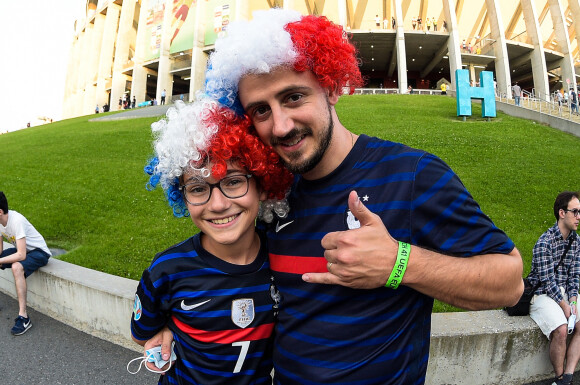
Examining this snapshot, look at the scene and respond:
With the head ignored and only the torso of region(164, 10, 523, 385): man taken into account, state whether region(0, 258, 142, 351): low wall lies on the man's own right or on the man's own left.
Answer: on the man's own right

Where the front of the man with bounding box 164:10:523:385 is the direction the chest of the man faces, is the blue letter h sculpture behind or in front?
behind

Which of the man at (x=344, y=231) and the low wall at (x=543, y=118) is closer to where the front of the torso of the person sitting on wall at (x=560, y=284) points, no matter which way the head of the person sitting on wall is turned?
the man

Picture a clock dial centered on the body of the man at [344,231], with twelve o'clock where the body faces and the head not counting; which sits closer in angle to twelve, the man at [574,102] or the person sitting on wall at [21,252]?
the person sitting on wall

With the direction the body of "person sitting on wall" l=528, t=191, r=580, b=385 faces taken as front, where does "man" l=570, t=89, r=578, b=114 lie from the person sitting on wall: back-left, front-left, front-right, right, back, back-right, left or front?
back-left

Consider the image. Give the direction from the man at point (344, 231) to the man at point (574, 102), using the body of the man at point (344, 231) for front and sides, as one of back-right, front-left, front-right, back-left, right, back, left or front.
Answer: back

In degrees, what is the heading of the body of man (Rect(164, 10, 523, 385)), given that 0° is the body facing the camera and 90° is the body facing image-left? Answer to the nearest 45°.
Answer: approximately 45°

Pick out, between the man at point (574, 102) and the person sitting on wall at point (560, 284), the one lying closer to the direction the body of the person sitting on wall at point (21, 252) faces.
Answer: the person sitting on wall
